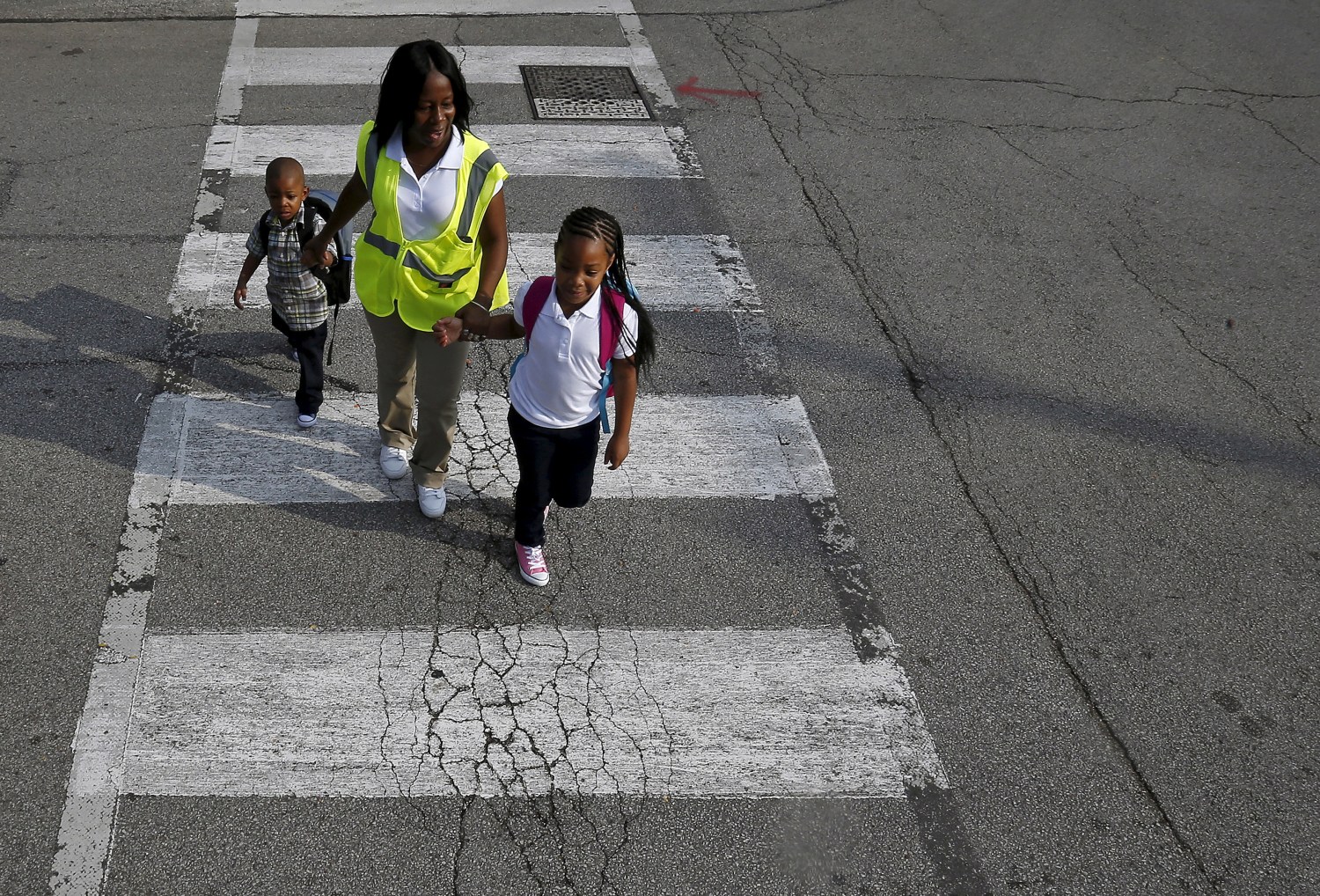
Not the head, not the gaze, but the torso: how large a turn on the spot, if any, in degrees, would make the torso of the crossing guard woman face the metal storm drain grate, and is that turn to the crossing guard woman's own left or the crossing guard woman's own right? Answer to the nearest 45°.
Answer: approximately 180°

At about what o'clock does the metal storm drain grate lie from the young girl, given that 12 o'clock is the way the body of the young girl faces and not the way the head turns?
The metal storm drain grate is roughly at 6 o'clock from the young girl.

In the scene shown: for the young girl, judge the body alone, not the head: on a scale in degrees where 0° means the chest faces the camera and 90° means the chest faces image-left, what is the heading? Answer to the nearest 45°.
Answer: approximately 0°

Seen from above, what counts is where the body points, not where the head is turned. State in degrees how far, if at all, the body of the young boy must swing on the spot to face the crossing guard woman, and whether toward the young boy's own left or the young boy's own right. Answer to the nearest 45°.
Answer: approximately 45° to the young boy's own left

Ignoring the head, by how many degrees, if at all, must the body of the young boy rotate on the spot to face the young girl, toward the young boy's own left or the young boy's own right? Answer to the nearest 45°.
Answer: approximately 45° to the young boy's own left
